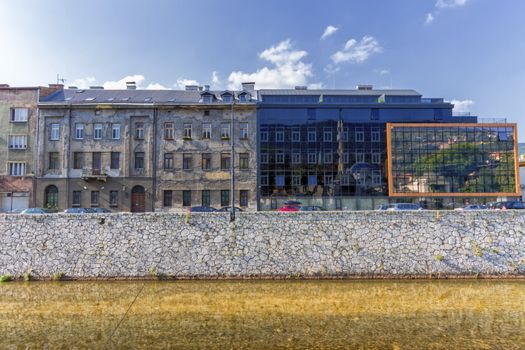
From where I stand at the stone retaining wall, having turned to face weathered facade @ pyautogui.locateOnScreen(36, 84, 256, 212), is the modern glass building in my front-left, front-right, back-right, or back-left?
front-right

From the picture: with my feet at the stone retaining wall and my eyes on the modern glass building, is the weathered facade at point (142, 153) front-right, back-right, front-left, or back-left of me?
front-left

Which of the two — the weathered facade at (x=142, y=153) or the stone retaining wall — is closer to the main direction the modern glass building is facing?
the stone retaining wall

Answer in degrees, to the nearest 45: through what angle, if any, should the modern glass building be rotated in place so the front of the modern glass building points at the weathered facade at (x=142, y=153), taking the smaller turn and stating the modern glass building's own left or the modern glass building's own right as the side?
approximately 45° to the modern glass building's own right

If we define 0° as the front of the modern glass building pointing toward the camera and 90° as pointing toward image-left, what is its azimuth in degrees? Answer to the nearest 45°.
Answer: approximately 0°

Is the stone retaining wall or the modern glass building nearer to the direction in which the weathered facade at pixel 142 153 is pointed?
the stone retaining wall

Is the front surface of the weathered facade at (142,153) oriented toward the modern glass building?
no

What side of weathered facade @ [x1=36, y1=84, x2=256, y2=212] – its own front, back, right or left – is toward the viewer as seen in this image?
front

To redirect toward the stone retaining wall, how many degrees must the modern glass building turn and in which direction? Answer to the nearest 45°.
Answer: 0° — it already faces it

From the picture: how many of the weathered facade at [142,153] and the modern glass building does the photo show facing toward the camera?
2
